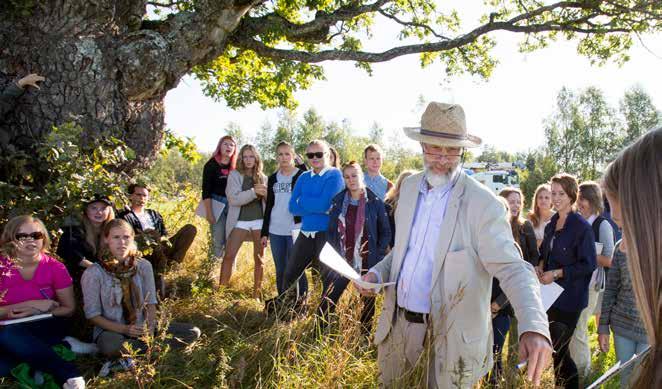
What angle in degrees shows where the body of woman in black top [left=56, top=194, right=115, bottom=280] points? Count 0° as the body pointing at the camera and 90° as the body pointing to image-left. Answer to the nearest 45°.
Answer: approximately 315°

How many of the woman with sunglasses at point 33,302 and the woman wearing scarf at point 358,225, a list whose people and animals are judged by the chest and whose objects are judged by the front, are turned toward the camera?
2

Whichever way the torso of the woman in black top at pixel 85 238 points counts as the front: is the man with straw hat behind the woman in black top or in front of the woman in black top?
in front

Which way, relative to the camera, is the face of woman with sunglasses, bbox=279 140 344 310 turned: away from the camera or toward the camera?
toward the camera

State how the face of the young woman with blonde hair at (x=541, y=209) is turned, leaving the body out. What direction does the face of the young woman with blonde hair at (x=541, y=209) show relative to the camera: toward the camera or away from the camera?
toward the camera

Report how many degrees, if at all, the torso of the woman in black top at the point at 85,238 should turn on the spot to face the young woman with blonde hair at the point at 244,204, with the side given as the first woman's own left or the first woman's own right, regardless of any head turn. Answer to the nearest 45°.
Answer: approximately 90° to the first woman's own left

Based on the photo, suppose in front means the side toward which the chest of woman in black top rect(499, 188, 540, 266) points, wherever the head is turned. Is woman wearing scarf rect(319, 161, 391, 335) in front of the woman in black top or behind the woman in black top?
in front

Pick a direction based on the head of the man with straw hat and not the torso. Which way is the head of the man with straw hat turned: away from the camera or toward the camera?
toward the camera

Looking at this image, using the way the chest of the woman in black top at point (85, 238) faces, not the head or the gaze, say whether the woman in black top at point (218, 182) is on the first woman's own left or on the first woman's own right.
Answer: on the first woman's own left

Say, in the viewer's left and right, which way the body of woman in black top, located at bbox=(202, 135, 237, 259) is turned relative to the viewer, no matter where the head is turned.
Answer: facing the viewer and to the right of the viewer

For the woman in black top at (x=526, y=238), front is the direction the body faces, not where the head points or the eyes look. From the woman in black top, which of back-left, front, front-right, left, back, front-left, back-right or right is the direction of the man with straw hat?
front-left

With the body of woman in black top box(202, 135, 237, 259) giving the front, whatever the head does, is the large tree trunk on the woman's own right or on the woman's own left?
on the woman's own right

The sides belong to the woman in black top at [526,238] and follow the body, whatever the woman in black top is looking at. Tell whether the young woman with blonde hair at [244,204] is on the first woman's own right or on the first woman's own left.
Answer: on the first woman's own right

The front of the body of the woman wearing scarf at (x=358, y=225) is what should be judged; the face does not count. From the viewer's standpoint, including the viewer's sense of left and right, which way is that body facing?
facing the viewer
